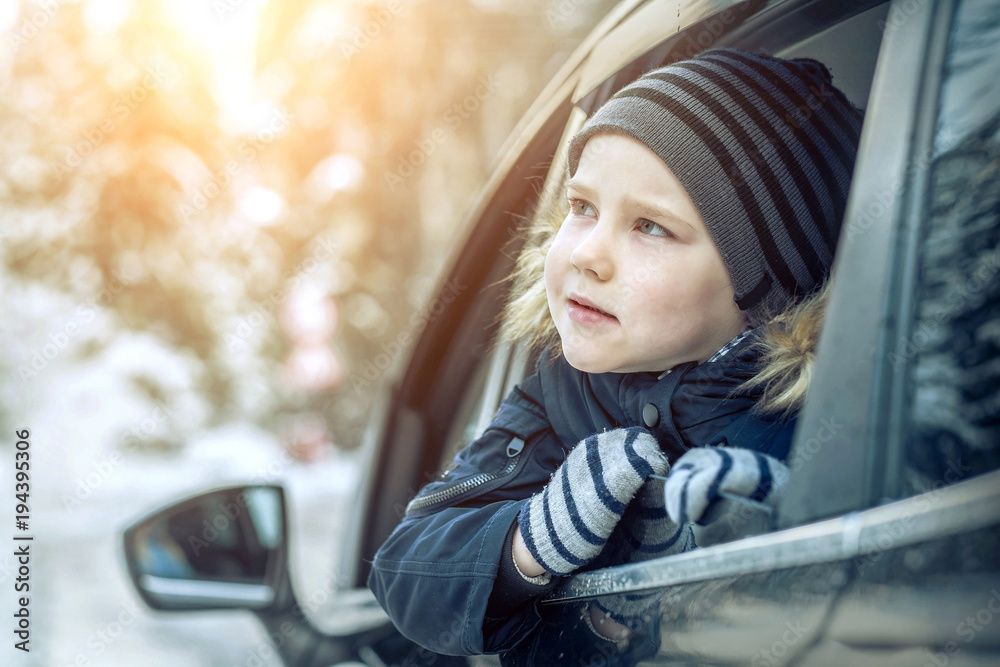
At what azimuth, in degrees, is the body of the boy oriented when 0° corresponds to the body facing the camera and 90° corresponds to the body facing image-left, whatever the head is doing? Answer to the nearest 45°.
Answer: approximately 45°

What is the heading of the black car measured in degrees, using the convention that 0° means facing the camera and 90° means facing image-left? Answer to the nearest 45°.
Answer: approximately 135°
